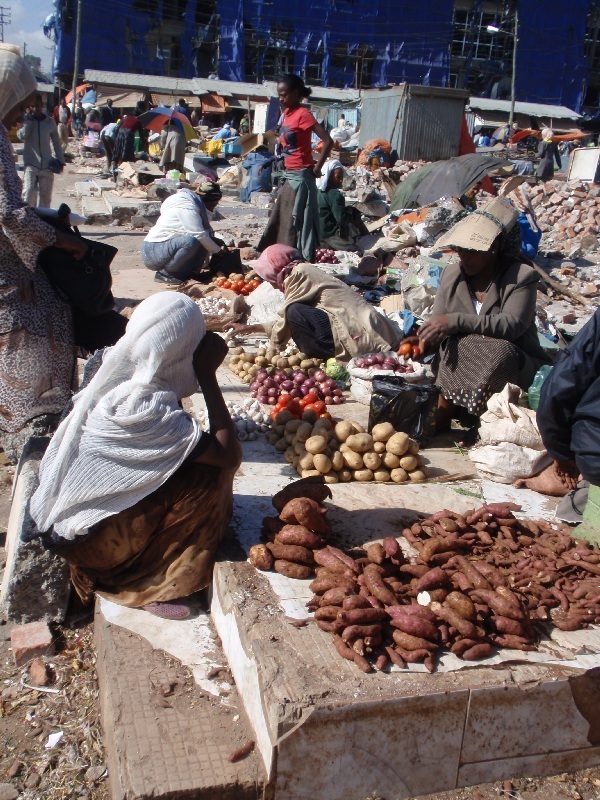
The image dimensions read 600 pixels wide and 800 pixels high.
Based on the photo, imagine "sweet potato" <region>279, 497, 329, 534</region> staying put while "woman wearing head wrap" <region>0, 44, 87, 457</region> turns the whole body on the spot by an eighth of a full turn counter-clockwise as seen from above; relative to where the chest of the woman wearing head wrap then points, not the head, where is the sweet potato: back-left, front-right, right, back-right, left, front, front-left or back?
right

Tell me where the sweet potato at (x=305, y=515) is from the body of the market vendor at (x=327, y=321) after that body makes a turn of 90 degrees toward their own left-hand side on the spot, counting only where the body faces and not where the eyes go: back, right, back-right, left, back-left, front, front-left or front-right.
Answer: front

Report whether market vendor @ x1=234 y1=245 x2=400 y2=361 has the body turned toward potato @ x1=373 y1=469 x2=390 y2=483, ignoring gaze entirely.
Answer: no

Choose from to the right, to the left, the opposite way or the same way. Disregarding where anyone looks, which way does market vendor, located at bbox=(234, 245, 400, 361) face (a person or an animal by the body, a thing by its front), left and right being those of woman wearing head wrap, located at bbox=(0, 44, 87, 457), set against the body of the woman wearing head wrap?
the opposite way

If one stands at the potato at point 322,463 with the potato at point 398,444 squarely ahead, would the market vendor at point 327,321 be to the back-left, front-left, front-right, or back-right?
front-left

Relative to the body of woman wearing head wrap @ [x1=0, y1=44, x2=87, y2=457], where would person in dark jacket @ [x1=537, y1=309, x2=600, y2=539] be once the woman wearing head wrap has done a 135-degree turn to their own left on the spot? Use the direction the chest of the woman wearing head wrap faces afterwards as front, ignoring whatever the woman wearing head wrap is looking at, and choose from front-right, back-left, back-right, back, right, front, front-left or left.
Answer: back

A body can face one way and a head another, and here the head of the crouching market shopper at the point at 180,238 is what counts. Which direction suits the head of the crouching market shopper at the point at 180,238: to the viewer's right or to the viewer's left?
to the viewer's right

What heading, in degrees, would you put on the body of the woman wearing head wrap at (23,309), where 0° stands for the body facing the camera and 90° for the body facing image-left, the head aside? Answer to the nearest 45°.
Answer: approximately 270°

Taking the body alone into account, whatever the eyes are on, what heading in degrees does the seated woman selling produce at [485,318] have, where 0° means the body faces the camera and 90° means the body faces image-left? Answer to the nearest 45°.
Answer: approximately 45°

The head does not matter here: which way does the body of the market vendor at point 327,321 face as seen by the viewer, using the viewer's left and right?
facing to the left of the viewer

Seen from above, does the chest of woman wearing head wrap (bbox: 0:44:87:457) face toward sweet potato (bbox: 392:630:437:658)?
no

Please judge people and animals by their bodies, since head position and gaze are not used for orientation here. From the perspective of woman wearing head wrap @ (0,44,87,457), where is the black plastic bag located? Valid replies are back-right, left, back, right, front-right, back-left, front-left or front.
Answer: front

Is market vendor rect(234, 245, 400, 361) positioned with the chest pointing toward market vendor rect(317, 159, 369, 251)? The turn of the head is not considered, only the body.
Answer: no

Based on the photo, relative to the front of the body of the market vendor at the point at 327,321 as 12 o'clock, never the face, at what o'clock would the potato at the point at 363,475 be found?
The potato is roughly at 9 o'clock from the market vendor.

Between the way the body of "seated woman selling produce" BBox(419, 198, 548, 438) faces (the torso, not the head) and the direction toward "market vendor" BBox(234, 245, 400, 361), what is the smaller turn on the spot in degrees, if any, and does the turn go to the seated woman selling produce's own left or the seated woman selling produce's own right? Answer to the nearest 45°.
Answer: approximately 90° to the seated woman selling produce's own right
